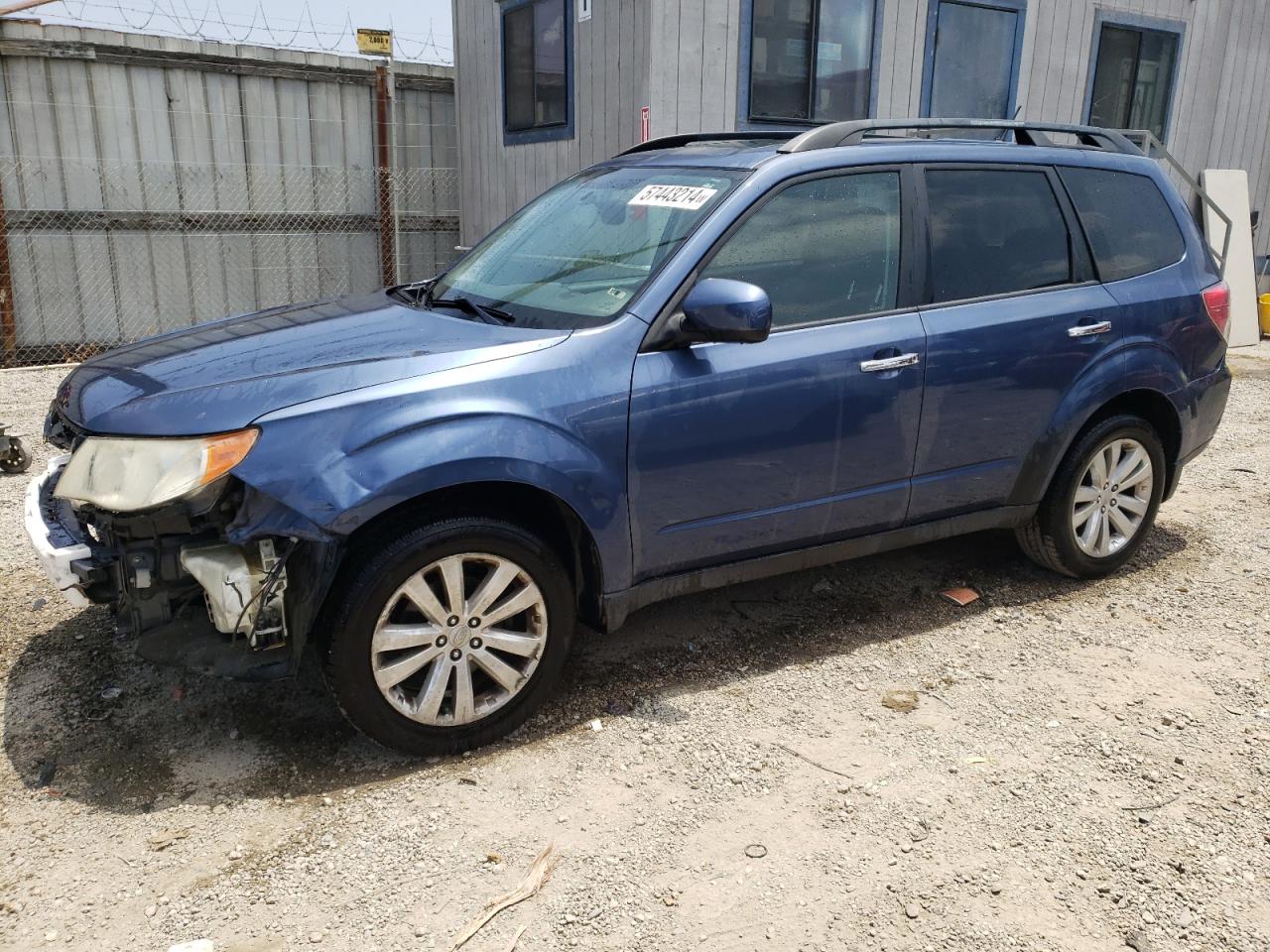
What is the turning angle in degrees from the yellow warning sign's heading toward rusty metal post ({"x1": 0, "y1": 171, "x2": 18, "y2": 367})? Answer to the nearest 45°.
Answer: approximately 45° to its right

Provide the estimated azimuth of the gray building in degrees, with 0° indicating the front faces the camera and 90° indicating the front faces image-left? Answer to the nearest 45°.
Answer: approximately 0°

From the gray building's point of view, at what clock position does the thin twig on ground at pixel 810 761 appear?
The thin twig on ground is roughly at 12 o'clock from the gray building.

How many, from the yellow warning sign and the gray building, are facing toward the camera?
2

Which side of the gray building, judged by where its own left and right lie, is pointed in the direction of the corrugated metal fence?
right

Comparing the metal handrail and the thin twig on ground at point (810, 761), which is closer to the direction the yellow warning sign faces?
the thin twig on ground

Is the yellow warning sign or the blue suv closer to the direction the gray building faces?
the blue suv

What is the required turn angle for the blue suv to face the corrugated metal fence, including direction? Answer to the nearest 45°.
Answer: approximately 90° to its right

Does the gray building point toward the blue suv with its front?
yes

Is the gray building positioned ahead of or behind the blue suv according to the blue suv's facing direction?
behind
